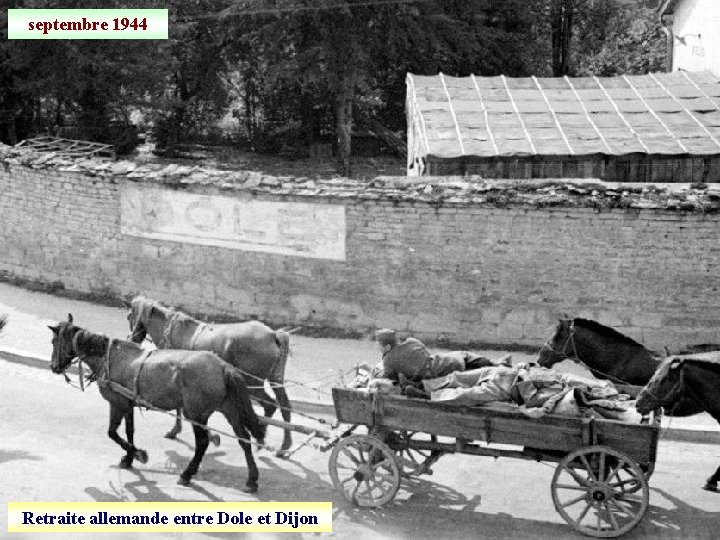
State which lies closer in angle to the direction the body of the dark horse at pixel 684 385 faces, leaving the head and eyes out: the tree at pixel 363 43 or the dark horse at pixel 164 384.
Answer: the dark horse

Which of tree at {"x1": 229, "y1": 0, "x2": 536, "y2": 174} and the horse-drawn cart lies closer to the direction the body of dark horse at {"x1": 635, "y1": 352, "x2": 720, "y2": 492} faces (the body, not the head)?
the horse-drawn cart

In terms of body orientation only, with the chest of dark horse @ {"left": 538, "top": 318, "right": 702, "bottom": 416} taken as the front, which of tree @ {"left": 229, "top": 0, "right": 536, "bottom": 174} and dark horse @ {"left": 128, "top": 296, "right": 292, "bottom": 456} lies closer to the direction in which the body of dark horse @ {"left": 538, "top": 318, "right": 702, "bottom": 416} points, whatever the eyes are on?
the dark horse

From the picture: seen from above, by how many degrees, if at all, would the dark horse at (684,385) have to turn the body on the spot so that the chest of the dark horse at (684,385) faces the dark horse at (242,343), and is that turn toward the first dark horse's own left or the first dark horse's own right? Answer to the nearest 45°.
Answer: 0° — it already faces it

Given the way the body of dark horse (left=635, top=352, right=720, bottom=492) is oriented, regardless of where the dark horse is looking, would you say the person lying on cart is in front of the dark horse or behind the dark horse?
in front

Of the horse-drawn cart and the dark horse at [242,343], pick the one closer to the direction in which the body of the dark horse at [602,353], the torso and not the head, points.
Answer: the dark horse

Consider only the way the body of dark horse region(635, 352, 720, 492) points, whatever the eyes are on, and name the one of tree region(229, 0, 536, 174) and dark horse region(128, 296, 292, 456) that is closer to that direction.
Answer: the dark horse

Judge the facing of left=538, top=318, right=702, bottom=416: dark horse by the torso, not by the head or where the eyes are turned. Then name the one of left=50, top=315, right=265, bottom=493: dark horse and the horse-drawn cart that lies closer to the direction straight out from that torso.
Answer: the dark horse

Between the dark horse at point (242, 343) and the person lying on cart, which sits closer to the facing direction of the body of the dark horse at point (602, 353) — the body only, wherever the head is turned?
the dark horse

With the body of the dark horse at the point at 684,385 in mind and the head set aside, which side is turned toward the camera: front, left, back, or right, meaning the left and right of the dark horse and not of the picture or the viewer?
left

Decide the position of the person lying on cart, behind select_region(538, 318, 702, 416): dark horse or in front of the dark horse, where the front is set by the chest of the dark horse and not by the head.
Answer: in front

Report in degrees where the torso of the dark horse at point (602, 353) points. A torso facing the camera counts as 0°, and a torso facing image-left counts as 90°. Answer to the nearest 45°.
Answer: approximately 90°

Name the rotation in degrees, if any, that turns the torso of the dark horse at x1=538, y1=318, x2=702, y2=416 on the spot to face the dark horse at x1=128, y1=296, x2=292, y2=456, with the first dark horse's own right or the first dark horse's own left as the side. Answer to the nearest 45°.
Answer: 0° — it already faces it

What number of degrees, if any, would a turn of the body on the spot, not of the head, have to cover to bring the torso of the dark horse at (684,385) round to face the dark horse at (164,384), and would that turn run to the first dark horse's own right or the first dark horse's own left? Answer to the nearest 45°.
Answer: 0° — it already faces it

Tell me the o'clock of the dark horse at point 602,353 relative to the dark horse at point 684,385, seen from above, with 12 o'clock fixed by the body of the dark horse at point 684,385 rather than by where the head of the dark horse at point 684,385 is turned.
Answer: the dark horse at point 602,353 is roughly at 2 o'clock from the dark horse at point 684,385.

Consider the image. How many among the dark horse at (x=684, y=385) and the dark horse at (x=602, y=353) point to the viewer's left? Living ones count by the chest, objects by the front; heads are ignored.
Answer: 2

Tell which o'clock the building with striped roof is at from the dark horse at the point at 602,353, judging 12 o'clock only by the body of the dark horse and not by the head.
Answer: The building with striped roof is roughly at 3 o'clock from the dark horse.
